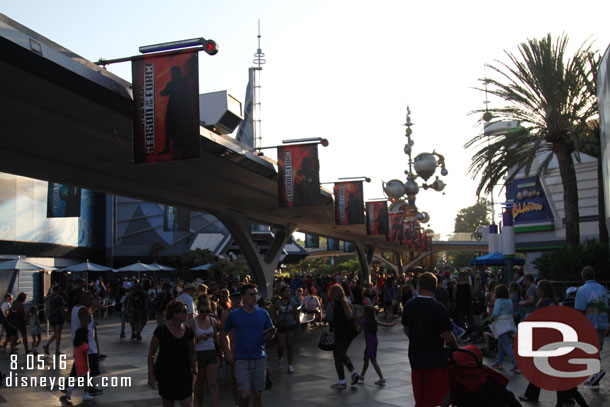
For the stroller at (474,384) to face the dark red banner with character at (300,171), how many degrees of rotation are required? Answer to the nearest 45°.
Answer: approximately 90° to its left

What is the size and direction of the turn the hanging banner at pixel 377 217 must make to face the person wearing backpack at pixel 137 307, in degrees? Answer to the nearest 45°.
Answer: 0° — it already faces them

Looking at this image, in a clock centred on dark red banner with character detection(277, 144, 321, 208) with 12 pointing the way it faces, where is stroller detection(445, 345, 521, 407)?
The stroller is roughly at 12 o'clock from the dark red banner with character.

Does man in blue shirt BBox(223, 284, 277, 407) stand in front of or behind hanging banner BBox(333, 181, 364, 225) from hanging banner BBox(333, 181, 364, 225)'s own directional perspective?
in front

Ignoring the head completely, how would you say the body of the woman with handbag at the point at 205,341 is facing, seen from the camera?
toward the camera

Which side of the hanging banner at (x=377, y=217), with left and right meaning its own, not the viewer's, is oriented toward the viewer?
front

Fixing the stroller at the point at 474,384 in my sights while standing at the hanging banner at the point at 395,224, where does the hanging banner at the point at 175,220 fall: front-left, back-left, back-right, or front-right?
front-right

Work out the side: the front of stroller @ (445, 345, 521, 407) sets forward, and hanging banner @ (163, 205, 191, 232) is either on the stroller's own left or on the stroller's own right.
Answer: on the stroller's own left

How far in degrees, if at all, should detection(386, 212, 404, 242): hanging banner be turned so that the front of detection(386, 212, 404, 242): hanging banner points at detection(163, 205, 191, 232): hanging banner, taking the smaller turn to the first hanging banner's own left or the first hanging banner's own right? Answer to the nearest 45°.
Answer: approximately 45° to the first hanging banner's own right

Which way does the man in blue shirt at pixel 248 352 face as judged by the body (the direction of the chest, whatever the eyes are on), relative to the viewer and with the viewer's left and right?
facing the viewer

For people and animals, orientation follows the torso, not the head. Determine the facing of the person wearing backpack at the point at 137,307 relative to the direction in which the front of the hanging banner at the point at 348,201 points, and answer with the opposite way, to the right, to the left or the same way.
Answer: the opposite way

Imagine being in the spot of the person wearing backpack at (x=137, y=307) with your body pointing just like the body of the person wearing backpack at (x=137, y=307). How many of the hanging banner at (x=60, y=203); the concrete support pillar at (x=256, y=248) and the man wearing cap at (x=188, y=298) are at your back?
1

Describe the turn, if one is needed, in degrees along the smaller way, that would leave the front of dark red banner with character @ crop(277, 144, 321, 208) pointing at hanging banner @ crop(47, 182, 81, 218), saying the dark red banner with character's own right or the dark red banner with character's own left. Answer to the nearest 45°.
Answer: approximately 135° to the dark red banner with character's own right

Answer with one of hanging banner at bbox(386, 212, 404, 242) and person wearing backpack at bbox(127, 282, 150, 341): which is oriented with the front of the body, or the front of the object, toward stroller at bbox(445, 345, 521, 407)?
the hanging banner

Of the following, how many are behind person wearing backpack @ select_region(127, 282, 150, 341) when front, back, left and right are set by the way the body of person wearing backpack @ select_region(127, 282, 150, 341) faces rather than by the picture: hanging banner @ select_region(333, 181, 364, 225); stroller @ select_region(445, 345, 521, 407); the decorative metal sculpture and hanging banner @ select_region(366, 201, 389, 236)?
1

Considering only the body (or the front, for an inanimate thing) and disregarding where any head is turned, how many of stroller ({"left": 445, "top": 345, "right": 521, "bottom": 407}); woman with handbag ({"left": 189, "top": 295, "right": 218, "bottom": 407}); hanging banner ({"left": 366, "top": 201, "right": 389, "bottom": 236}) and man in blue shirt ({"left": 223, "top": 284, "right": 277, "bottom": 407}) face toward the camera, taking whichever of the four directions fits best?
3

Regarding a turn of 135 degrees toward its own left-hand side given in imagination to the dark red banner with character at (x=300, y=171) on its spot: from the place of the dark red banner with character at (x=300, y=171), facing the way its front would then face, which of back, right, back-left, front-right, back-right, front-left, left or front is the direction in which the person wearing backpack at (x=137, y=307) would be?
back-left
